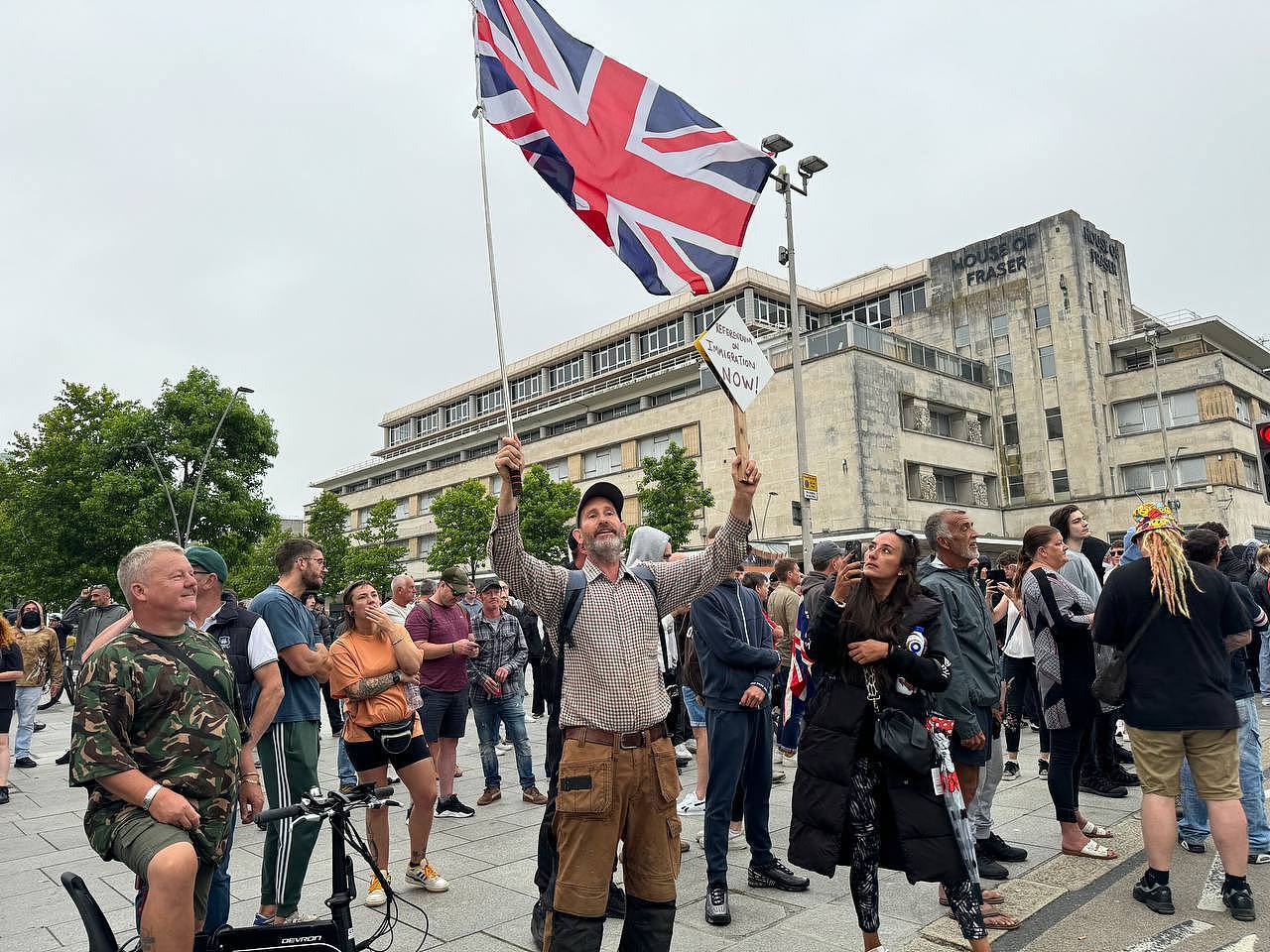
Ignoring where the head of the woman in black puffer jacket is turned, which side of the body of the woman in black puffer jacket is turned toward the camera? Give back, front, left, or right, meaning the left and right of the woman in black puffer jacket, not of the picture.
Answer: front

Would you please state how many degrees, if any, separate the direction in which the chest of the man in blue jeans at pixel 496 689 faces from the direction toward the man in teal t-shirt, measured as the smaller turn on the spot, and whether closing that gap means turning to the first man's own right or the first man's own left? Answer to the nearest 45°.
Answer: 0° — they already face them

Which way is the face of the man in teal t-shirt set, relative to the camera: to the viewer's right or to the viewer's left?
to the viewer's right

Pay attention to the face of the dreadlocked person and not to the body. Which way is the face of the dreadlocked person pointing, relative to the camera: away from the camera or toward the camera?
away from the camera

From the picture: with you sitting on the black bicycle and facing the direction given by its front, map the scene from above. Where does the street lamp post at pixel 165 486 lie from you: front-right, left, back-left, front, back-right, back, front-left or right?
left

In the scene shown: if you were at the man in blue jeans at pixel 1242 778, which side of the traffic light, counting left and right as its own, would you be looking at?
front

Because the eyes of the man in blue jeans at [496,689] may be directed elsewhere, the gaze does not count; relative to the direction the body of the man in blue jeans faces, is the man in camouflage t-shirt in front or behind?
in front

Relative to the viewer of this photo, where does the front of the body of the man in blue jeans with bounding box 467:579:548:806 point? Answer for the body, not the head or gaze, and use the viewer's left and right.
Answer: facing the viewer

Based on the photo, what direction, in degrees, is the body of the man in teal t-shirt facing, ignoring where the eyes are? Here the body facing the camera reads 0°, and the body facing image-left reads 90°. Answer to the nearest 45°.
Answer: approximately 270°

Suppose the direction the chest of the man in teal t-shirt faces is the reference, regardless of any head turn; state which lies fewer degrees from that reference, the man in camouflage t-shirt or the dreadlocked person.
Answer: the dreadlocked person

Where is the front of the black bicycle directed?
to the viewer's right
